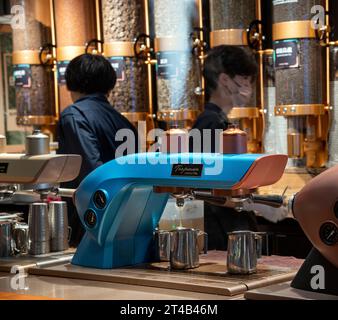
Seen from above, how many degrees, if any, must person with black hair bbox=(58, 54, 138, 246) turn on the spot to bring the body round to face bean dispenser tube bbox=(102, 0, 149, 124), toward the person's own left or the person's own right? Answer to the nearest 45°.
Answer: approximately 45° to the person's own right

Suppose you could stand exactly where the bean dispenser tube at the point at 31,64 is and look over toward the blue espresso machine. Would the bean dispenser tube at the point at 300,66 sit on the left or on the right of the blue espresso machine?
left

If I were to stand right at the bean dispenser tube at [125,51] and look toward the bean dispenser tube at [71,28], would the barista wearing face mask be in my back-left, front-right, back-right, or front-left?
back-left

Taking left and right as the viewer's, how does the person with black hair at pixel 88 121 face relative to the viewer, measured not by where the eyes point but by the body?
facing away from the viewer and to the left of the viewer

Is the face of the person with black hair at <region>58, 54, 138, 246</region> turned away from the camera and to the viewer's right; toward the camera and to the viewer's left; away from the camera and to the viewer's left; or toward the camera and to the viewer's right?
away from the camera and to the viewer's left

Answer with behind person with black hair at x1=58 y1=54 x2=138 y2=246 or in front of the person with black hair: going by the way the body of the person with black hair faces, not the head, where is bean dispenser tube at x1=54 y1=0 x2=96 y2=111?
in front

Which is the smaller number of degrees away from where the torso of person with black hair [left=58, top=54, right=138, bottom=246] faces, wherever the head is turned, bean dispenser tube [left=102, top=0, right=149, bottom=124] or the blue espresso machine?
the bean dispenser tube

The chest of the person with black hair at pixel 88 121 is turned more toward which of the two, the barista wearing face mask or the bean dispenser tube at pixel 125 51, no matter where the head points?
the bean dispenser tube
